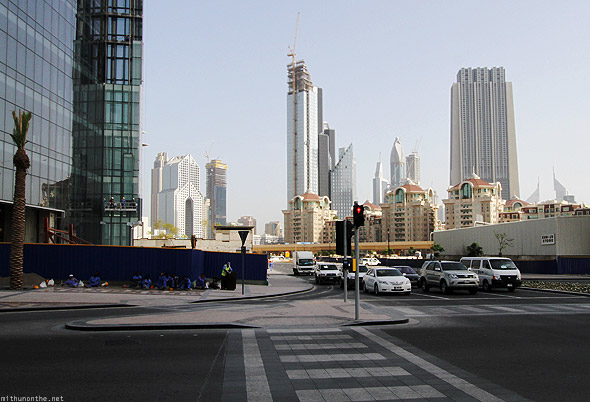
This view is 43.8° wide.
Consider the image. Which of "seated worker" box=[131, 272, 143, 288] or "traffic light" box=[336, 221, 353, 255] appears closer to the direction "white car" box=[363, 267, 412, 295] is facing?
the traffic light

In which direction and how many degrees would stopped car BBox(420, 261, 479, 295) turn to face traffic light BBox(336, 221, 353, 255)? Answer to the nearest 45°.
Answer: approximately 45° to its right

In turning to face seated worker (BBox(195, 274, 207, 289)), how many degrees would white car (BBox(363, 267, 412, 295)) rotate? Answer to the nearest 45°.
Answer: approximately 135° to its right

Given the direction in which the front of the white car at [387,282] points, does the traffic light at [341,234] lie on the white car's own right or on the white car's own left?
on the white car's own right

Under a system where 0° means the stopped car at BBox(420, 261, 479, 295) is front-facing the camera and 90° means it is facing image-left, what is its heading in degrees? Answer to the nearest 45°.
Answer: approximately 315°

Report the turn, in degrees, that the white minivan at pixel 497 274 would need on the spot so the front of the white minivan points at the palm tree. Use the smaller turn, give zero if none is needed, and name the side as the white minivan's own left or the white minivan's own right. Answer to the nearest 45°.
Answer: approximately 90° to the white minivan's own right

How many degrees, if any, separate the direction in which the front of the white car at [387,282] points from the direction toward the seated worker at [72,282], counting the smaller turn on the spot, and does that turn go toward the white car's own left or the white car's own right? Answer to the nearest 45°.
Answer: approximately 135° to the white car's own right

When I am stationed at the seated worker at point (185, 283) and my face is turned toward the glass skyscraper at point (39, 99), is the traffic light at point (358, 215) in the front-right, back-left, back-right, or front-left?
back-left

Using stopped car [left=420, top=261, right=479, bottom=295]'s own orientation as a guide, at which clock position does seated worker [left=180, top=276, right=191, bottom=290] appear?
The seated worker is roughly at 4 o'clock from the stopped car.

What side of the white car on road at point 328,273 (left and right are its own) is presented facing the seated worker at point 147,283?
right

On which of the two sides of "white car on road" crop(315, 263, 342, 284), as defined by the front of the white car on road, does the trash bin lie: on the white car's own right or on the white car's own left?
on the white car's own right

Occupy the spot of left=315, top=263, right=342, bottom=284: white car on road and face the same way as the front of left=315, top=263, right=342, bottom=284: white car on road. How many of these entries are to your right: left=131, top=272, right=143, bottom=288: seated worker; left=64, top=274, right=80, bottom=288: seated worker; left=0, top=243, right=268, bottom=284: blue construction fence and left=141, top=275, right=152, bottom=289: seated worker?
4

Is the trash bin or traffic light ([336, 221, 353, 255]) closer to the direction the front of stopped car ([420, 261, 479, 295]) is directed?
the traffic light
